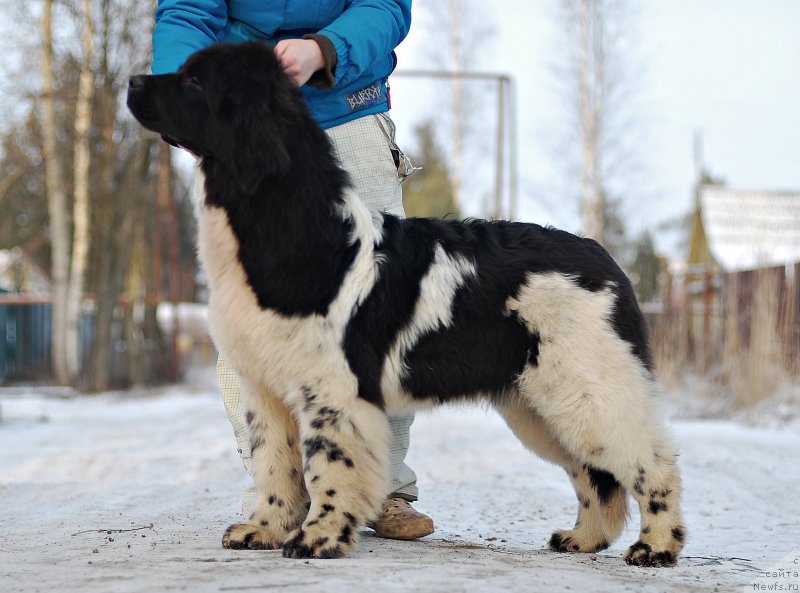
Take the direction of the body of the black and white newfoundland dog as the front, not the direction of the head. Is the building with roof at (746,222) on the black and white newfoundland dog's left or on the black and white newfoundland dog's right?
on the black and white newfoundland dog's right

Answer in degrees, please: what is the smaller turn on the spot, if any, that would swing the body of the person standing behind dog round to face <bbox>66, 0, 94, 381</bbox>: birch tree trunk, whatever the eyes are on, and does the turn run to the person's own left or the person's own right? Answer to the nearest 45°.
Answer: approximately 180°

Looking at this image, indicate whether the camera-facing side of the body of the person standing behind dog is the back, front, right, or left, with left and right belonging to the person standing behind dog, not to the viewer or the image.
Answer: front

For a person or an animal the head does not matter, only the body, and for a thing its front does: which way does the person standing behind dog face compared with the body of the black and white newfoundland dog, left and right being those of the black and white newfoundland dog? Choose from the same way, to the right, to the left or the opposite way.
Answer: to the left

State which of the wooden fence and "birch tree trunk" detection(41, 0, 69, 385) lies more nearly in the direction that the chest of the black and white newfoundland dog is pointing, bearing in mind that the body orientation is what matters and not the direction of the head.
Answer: the birch tree trunk

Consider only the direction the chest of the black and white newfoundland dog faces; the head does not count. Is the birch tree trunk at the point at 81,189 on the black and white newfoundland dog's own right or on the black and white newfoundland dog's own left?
on the black and white newfoundland dog's own right

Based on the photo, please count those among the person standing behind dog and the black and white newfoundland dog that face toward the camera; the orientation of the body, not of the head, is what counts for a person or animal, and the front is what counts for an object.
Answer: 1

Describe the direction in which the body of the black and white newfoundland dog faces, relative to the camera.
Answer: to the viewer's left
